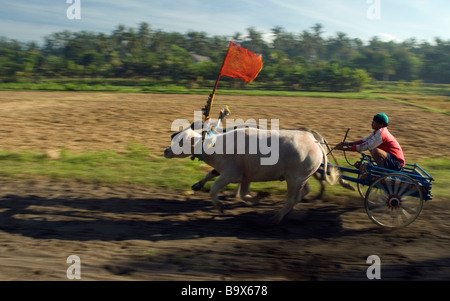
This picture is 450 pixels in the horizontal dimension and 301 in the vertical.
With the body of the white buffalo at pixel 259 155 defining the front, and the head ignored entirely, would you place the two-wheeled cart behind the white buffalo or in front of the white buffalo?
behind

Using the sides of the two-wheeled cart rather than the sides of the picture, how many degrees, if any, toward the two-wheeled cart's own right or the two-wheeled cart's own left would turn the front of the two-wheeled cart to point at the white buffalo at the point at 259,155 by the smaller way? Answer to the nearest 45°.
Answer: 0° — it already faces it

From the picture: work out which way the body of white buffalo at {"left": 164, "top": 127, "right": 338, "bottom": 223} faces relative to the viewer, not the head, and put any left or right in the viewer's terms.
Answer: facing to the left of the viewer

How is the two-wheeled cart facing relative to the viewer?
to the viewer's left

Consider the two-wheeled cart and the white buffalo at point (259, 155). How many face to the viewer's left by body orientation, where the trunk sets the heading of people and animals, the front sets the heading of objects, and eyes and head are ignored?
2

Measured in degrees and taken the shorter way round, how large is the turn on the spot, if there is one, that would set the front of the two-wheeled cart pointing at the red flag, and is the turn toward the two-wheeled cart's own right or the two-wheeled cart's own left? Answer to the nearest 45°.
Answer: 0° — it already faces it
